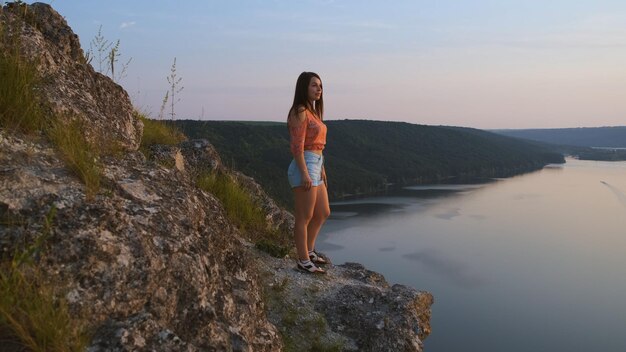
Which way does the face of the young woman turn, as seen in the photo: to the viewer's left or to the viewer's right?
to the viewer's right

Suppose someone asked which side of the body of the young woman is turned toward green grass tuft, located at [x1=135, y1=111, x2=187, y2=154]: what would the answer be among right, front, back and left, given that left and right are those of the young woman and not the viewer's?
back

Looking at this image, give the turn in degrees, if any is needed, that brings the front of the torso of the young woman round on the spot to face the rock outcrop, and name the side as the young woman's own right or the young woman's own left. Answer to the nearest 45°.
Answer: approximately 135° to the young woman's own right

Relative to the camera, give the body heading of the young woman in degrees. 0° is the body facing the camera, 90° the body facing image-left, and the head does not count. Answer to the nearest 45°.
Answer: approximately 315°
